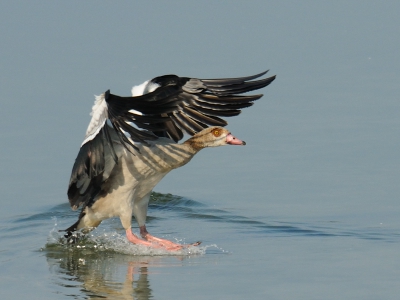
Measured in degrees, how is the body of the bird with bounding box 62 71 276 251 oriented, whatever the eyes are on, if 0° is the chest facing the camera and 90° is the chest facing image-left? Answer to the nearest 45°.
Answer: approximately 270°
